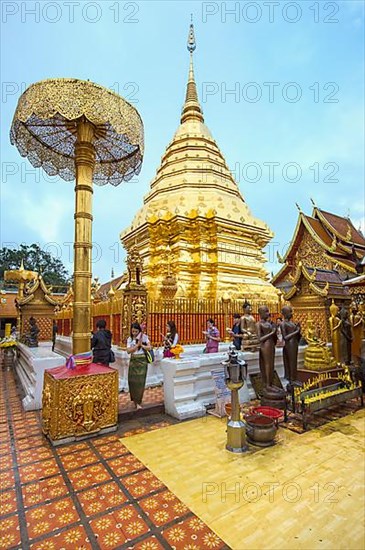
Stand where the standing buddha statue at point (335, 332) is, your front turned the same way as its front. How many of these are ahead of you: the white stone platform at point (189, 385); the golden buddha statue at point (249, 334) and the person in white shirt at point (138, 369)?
3

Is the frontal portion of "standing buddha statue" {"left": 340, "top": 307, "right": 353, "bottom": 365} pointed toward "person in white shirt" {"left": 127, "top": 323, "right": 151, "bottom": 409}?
no

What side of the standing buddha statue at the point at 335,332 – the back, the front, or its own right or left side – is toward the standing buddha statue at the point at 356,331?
left

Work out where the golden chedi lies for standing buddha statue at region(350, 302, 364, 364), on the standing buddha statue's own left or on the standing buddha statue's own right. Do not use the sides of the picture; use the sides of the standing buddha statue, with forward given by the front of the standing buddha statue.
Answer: on the standing buddha statue's own right

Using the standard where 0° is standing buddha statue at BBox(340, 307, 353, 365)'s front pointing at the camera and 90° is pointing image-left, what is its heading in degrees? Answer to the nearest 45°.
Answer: approximately 45°
